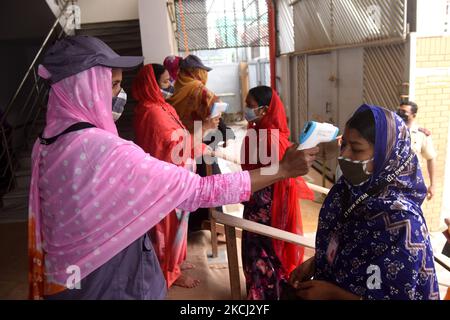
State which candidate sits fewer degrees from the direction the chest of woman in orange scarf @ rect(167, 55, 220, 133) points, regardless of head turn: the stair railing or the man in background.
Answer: the man in background

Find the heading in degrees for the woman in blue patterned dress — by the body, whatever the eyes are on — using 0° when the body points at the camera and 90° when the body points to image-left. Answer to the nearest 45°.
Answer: approximately 45°

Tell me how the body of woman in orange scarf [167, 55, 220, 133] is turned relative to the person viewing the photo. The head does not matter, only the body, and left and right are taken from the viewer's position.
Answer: facing to the right of the viewer

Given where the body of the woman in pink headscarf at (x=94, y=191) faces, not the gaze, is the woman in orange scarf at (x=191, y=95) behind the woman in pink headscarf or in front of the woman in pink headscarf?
in front

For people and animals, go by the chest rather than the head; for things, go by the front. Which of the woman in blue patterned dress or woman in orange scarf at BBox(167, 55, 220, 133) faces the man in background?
the woman in orange scarf

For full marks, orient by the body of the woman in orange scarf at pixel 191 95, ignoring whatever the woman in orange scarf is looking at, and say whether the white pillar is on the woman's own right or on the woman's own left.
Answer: on the woman's own left

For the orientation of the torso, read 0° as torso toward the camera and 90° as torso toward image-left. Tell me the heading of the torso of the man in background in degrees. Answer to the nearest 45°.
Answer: approximately 45°

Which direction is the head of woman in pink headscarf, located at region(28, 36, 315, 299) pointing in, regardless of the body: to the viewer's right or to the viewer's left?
to the viewer's right

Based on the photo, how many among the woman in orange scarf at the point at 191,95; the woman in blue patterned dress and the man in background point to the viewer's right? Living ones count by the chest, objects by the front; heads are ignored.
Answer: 1
